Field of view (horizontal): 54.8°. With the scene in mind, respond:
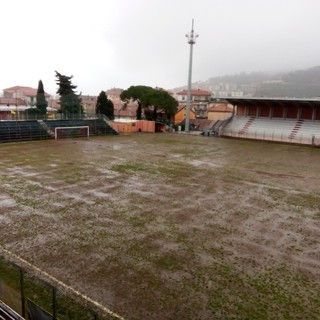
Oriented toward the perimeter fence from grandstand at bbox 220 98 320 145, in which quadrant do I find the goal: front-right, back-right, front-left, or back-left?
front-right

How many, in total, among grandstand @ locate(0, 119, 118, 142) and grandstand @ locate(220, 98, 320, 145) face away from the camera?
0

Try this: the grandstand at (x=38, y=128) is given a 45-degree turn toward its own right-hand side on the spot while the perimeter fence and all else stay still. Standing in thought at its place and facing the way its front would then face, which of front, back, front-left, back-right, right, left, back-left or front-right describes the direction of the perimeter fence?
front

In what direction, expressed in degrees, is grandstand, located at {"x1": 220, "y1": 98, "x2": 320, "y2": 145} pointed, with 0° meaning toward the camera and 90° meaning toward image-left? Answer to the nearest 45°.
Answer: approximately 45°

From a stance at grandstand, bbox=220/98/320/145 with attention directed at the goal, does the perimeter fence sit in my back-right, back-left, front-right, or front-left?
front-left

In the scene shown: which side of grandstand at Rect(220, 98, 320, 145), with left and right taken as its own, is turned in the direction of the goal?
front

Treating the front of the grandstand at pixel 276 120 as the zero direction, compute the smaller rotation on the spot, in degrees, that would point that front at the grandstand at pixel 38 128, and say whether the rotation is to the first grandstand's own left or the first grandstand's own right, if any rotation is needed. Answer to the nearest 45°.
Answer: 0° — it already faces it

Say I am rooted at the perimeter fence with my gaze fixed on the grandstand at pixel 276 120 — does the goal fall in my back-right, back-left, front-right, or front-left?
front-left

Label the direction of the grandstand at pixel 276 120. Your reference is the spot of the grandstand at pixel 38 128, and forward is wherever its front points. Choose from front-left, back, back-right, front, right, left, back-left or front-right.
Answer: front-left
